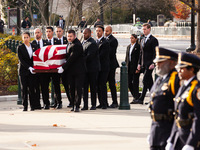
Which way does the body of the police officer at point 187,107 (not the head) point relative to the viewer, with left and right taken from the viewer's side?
facing the viewer and to the left of the viewer

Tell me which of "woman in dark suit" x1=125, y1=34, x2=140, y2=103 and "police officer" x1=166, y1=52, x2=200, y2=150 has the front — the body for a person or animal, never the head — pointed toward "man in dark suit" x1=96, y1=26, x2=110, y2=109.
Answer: "woman in dark suit" x1=125, y1=34, x2=140, y2=103

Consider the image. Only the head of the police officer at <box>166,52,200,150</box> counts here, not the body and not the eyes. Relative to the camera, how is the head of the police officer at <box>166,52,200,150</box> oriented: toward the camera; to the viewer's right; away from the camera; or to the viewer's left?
to the viewer's left

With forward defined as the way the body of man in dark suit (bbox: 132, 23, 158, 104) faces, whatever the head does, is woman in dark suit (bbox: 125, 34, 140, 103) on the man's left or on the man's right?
on the man's right

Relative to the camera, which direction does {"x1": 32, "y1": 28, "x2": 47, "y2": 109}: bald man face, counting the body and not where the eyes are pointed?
toward the camera

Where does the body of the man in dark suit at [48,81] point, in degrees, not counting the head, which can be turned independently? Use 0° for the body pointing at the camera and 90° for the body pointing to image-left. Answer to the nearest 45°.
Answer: approximately 0°

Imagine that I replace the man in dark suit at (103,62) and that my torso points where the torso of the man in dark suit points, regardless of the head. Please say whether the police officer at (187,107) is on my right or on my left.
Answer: on my left

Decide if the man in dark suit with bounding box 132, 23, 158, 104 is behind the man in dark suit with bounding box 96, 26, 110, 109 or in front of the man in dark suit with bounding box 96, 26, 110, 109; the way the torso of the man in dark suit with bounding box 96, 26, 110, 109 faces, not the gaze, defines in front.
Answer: behind

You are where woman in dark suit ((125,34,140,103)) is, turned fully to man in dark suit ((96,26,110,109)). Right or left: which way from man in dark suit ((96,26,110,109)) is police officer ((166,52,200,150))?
left

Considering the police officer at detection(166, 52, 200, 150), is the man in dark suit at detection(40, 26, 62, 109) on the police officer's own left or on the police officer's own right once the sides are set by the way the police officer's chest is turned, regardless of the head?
on the police officer's own right

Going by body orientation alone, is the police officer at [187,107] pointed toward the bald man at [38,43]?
no

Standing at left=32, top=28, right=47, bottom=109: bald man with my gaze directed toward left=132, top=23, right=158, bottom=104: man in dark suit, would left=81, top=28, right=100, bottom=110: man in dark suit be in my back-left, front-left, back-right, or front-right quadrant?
front-right

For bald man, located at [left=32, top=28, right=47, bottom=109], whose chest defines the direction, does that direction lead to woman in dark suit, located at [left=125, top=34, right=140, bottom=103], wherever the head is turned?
no
